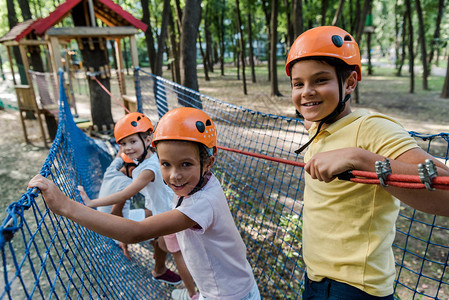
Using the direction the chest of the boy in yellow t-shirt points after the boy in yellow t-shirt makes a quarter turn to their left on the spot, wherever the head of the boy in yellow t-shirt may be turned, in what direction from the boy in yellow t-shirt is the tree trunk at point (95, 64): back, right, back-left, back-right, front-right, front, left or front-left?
back

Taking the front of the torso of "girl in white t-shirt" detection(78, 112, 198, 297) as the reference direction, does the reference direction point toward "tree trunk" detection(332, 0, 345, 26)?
no

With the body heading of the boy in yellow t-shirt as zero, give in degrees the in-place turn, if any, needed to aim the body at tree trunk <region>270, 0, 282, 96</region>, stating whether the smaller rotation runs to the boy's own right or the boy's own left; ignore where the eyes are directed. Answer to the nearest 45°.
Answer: approximately 135° to the boy's own right

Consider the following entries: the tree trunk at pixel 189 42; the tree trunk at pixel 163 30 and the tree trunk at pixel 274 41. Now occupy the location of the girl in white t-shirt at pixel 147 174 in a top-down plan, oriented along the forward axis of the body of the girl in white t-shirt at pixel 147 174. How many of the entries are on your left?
0

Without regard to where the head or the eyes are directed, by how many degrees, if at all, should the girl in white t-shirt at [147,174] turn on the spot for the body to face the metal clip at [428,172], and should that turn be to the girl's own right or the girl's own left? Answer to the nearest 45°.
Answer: approximately 90° to the girl's own left

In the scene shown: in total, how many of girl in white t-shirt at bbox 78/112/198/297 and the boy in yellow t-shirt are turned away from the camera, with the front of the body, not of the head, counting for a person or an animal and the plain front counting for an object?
0

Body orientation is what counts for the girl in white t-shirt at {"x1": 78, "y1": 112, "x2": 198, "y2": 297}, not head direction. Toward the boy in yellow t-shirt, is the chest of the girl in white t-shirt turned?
no

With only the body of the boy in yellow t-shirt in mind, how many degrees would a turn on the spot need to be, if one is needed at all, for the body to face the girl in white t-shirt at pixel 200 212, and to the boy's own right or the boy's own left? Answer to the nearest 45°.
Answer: approximately 45° to the boy's own right

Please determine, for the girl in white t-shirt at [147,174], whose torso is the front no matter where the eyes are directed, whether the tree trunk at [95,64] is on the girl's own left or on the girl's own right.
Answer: on the girl's own right

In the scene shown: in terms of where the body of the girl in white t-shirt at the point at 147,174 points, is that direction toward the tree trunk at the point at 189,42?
no

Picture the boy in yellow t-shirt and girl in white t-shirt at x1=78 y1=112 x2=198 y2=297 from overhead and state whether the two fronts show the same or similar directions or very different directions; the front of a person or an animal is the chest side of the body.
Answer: same or similar directions

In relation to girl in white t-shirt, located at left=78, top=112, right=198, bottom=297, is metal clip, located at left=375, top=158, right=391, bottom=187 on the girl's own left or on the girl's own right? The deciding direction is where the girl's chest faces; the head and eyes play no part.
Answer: on the girl's own left

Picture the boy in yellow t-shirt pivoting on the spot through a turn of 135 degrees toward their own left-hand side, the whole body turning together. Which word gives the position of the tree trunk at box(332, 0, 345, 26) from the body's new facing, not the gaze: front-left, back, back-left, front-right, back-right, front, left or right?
left

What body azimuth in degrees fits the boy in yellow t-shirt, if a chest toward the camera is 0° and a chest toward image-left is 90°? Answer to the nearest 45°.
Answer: approximately 45°
